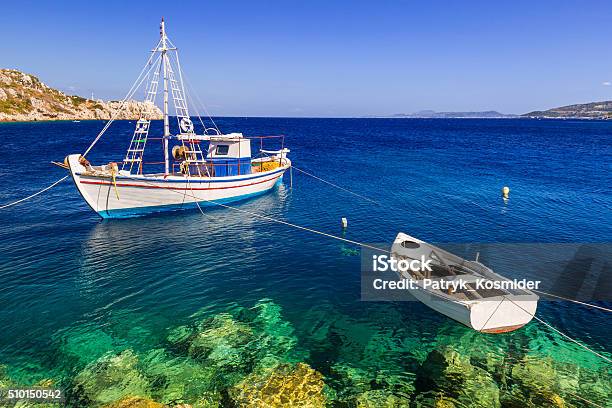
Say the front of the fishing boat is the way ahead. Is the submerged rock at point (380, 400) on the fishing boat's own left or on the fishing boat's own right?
on the fishing boat's own left

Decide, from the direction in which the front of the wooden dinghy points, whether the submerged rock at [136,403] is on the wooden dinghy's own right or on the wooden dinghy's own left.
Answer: on the wooden dinghy's own left

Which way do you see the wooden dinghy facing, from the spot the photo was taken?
facing away from the viewer and to the left of the viewer

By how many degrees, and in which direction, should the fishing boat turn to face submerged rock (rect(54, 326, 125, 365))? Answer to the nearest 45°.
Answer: approximately 45° to its left

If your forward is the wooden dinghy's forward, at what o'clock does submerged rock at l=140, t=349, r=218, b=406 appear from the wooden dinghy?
The submerged rock is roughly at 9 o'clock from the wooden dinghy.

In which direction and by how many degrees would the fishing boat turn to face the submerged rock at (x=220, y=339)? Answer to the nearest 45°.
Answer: approximately 45° to its left

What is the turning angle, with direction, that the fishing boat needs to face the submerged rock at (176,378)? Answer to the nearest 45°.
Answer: approximately 45° to its left

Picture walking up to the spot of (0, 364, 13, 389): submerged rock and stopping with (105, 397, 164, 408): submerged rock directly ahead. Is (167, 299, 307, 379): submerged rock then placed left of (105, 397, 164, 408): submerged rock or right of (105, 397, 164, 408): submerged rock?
left

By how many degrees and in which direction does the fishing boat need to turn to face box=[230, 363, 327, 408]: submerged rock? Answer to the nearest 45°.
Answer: approximately 45° to its left

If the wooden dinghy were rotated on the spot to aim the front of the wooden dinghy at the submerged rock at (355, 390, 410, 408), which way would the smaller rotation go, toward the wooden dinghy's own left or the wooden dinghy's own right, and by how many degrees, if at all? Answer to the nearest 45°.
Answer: approximately 135° to the wooden dinghy's own left

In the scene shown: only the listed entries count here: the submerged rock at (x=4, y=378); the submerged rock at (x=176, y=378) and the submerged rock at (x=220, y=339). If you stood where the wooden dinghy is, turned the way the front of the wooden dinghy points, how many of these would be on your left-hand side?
3

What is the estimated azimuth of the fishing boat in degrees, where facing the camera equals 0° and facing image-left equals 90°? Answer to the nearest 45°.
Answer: approximately 45°

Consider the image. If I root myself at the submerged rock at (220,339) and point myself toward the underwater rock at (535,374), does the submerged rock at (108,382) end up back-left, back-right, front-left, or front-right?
back-right
